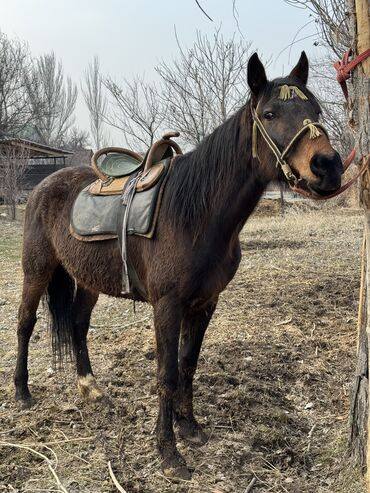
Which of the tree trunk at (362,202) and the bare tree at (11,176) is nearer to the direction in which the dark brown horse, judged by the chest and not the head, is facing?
the tree trunk

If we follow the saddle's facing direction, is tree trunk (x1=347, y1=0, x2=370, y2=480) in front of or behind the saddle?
in front

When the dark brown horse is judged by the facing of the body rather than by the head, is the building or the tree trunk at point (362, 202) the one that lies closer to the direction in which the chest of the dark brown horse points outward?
the tree trunk

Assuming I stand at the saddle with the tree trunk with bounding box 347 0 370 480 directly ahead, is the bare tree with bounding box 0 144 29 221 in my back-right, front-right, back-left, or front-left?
back-left

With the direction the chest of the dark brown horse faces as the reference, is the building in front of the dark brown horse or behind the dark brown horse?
behind

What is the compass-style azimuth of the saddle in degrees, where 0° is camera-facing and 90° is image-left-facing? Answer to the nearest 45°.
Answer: approximately 315°

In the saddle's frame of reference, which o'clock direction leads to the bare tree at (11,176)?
The bare tree is roughly at 7 o'clock from the saddle.

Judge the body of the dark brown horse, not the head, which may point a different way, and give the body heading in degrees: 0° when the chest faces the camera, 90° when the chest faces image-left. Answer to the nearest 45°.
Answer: approximately 315°

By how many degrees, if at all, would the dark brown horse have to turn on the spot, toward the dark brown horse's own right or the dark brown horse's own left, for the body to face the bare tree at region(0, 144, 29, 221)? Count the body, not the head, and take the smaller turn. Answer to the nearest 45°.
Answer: approximately 135° to the dark brown horse's own left
